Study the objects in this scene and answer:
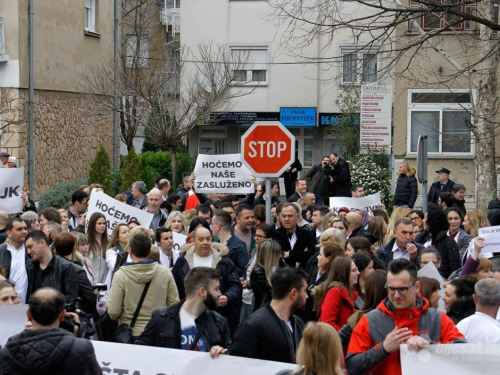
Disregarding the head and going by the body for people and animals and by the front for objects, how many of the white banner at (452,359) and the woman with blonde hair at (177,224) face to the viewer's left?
0

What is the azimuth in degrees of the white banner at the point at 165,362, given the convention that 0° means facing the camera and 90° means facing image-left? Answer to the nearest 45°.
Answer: approximately 0°

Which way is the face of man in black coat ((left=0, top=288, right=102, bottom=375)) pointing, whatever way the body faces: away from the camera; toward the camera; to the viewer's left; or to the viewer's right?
away from the camera

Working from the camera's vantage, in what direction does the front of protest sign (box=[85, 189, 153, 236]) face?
facing the viewer

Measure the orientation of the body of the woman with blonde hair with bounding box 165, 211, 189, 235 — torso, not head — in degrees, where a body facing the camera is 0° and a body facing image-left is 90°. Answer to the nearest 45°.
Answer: approximately 0°

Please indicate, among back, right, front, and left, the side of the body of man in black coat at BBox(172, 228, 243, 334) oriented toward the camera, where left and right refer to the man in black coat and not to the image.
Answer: front

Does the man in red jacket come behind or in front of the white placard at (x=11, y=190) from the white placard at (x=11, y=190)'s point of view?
in front

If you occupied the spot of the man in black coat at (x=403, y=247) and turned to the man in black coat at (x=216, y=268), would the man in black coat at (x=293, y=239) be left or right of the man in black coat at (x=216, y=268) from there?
right

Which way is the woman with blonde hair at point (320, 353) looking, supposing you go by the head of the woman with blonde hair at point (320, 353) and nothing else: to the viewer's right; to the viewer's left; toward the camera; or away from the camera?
away from the camera

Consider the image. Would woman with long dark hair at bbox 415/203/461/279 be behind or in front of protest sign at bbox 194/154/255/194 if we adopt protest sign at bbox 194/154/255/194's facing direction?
in front

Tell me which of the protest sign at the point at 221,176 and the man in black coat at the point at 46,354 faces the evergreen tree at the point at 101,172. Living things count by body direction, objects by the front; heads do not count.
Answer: the man in black coat

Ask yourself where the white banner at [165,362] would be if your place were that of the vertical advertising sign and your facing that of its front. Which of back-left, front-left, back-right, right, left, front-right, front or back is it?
front
